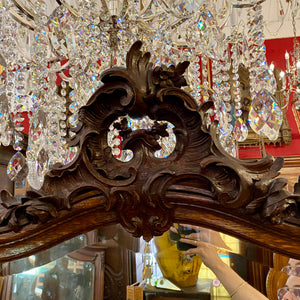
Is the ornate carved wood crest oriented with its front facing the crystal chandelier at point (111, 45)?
no

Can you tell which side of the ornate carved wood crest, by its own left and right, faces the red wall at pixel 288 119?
back

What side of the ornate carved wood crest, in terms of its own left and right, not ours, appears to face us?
front

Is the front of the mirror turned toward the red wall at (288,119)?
no

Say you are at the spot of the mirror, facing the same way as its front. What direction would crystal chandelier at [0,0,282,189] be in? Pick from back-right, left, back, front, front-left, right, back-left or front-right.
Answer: back

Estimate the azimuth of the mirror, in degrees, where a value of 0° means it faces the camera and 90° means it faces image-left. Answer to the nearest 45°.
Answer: approximately 0°
